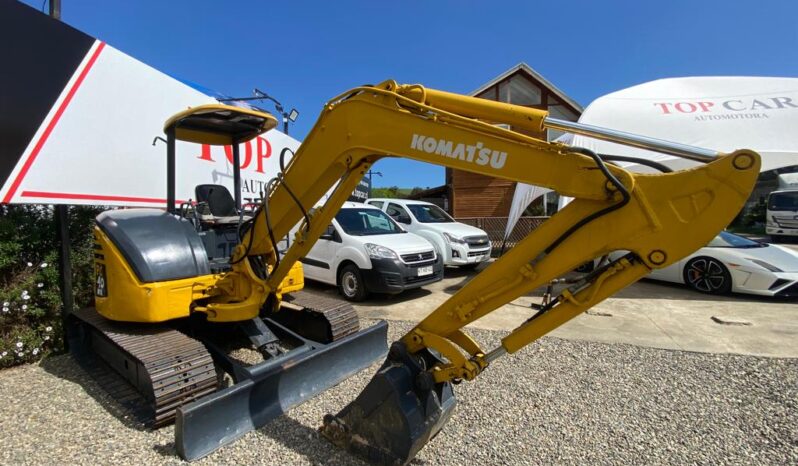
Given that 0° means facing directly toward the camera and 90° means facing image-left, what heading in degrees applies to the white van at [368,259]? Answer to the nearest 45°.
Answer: approximately 315°

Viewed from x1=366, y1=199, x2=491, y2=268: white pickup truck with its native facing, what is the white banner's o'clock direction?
The white banner is roughly at 3 o'clock from the white pickup truck.

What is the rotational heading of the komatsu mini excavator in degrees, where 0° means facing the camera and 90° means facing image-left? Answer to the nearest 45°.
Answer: approximately 315°

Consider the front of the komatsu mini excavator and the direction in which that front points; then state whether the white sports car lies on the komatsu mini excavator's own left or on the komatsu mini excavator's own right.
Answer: on the komatsu mini excavator's own left
